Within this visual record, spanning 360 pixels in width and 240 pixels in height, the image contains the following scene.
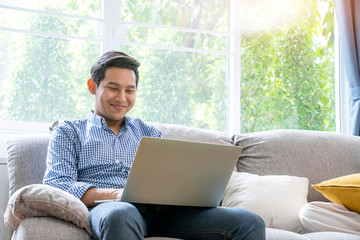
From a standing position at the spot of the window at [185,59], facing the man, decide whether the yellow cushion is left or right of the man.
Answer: left

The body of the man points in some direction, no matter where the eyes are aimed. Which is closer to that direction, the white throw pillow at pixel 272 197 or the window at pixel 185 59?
the white throw pillow

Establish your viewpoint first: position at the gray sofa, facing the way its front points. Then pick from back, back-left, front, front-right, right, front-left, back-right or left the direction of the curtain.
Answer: back-left

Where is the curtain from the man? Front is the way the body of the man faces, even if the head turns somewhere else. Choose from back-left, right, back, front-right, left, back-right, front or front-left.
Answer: left

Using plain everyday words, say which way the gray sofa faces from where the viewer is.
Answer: facing the viewer

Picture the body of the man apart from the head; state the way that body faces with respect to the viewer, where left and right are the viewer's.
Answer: facing the viewer and to the right of the viewer

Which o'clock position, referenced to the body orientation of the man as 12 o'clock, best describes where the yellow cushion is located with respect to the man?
The yellow cushion is roughly at 10 o'clock from the man.
